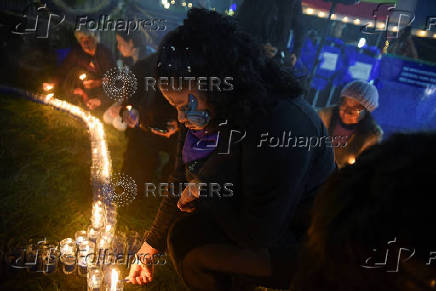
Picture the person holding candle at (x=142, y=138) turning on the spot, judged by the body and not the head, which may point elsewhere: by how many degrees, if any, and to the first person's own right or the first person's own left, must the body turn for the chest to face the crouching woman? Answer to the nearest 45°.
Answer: approximately 45° to the first person's own left

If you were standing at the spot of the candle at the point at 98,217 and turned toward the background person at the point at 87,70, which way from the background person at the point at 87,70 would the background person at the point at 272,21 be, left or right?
right

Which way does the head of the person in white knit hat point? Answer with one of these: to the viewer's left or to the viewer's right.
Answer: to the viewer's left

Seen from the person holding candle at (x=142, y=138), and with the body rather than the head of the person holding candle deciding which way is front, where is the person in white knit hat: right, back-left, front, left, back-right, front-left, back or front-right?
back-left

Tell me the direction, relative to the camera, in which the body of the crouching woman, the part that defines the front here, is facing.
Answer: to the viewer's left

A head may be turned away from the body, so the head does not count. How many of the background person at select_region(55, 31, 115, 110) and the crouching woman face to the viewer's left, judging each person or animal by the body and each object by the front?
1
